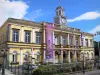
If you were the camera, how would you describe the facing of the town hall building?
facing the viewer and to the right of the viewer
